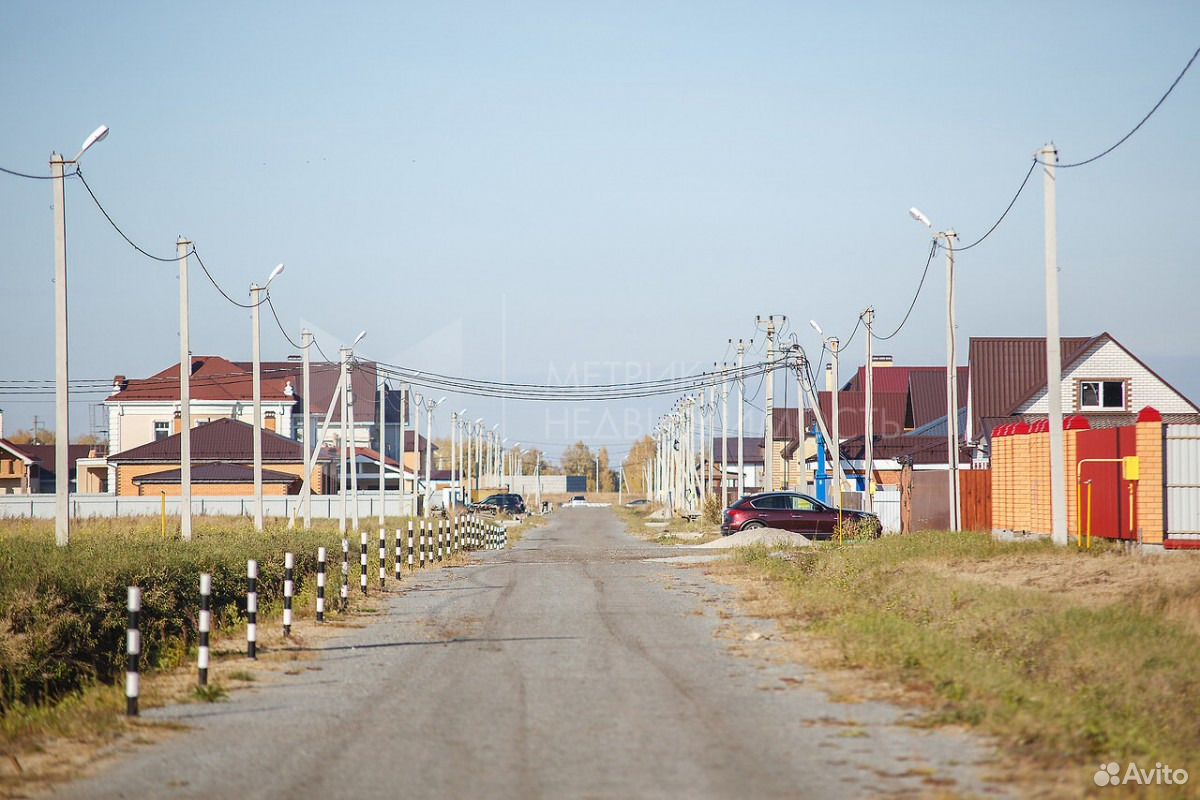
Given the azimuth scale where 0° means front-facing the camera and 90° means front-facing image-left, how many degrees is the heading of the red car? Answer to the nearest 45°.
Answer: approximately 270°

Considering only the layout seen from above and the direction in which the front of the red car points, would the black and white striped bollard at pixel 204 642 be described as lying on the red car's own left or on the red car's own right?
on the red car's own right

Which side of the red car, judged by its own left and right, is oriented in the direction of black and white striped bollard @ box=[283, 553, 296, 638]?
right

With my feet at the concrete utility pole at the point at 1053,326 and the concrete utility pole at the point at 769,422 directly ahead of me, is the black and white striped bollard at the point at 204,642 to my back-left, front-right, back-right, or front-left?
back-left

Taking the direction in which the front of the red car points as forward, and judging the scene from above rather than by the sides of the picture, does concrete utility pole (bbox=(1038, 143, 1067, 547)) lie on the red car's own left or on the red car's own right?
on the red car's own right

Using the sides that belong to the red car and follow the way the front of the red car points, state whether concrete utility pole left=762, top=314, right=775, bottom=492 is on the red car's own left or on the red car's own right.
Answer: on the red car's own left

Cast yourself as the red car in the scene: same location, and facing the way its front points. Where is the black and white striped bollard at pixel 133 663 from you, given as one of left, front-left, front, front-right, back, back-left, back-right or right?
right

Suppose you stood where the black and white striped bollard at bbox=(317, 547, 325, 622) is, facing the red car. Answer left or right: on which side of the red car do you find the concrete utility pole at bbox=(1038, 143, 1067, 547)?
right

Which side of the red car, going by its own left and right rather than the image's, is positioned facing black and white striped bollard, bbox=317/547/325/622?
right
